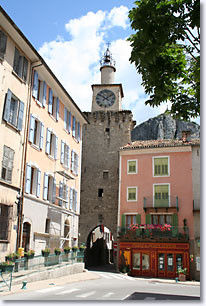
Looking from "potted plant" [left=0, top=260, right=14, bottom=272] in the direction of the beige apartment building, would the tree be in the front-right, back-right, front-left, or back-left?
back-right

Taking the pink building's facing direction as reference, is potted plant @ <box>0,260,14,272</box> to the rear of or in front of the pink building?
in front

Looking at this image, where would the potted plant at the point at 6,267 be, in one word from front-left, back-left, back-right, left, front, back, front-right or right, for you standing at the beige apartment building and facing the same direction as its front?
front-right

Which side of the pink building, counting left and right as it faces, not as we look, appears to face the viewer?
front

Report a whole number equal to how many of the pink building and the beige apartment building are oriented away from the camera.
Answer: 0

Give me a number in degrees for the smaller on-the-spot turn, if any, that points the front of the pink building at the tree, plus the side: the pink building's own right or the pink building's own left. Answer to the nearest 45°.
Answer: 0° — it already faces it

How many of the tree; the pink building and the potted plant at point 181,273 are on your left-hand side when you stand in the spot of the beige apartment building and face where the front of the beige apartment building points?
2

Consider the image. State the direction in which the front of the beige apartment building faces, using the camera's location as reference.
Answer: facing the viewer and to the right of the viewer
